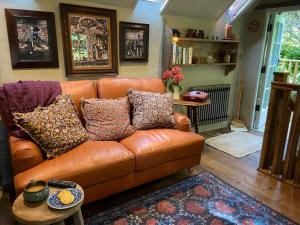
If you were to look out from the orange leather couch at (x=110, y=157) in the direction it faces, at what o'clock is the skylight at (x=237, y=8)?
The skylight is roughly at 9 o'clock from the orange leather couch.

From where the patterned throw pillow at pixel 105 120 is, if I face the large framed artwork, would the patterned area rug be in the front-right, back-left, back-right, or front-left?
back-right

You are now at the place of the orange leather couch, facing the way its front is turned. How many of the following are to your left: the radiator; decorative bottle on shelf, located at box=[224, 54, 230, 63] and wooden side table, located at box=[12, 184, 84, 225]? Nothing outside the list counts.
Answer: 2

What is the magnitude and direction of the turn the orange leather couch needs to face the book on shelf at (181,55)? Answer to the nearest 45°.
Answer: approximately 90° to its left

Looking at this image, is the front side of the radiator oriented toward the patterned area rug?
yes

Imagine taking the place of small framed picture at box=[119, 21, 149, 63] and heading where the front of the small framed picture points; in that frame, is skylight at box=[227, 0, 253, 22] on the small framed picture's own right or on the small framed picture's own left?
on the small framed picture's own left

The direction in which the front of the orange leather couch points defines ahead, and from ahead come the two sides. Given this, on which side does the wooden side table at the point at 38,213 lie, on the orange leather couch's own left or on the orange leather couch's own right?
on the orange leather couch's own right

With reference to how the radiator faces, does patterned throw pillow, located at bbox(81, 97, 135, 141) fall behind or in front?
in front

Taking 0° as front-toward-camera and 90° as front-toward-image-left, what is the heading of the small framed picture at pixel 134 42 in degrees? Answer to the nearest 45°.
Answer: approximately 315°

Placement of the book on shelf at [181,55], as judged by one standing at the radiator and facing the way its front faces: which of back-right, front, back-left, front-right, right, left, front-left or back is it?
front-right

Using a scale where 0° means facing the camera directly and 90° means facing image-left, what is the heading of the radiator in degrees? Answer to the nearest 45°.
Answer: approximately 0°

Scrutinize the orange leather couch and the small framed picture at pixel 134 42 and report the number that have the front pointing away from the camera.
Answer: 0

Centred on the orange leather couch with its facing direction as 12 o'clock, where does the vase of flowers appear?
The vase of flowers is roughly at 9 o'clock from the orange leather couch.
